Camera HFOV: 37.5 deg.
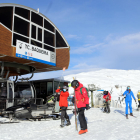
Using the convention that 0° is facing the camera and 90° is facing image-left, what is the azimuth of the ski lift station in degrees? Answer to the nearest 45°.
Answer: approximately 315°

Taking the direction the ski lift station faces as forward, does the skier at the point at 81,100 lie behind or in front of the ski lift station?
in front
